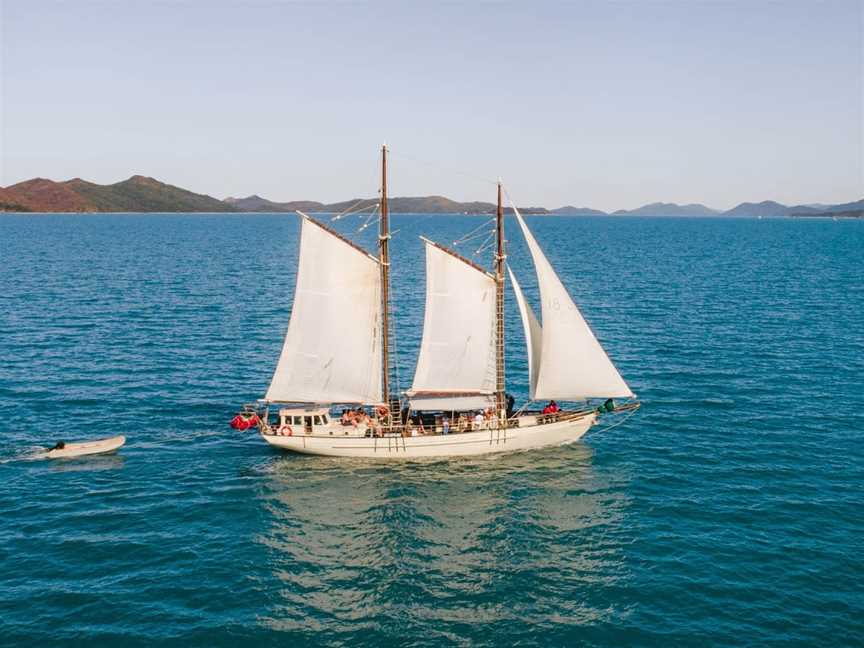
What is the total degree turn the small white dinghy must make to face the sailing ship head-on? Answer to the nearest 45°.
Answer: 0° — it already faces it

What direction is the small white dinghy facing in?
to the viewer's right

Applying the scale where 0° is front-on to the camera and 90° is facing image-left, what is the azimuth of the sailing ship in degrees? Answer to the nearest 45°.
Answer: approximately 270°

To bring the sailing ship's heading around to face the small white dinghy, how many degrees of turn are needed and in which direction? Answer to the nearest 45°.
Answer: approximately 180°

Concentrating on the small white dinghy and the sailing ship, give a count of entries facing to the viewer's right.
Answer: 2
